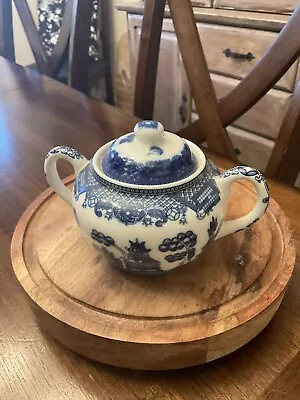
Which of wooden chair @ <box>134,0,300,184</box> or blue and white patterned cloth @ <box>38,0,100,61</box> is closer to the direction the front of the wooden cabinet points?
the wooden chair

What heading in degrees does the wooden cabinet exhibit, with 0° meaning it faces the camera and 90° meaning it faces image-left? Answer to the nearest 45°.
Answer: approximately 45°

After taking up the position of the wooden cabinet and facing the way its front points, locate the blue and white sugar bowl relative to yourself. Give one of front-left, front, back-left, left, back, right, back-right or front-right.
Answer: front-left

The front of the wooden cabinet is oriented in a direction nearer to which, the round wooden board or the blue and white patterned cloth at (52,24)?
the round wooden board

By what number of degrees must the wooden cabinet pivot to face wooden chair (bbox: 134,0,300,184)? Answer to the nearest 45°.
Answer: approximately 45° to its left

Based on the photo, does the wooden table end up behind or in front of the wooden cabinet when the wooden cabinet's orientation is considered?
in front

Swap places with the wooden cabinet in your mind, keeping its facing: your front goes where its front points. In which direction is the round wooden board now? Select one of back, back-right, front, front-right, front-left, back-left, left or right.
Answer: front-left
